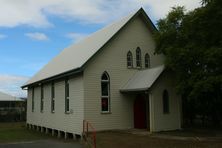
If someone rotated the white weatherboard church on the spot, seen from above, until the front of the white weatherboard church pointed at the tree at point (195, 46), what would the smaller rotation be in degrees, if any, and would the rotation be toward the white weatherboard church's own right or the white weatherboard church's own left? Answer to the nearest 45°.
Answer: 0° — it already faces it

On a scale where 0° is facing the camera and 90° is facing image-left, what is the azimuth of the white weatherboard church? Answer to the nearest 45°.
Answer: approximately 315°
